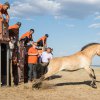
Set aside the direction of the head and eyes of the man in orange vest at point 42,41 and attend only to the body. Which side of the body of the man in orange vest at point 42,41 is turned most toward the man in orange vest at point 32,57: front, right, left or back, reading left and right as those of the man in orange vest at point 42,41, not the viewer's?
right

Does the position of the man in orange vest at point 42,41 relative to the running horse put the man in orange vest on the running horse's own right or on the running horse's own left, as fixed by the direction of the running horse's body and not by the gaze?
on the running horse's own left

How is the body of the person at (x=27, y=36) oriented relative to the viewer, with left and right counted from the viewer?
facing to the right of the viewer

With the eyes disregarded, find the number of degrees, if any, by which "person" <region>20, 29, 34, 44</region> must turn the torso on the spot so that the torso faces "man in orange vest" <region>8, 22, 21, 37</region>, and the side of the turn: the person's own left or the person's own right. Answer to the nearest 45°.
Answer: approximately 135° to the person's own right

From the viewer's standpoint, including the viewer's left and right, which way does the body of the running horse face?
facing to the right of the viewer
